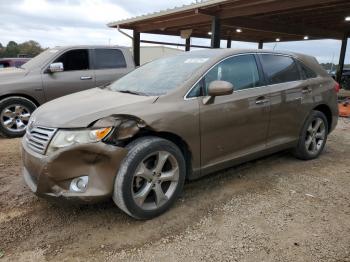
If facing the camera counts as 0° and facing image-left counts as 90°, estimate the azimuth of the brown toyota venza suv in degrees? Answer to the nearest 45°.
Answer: approximately 45°
